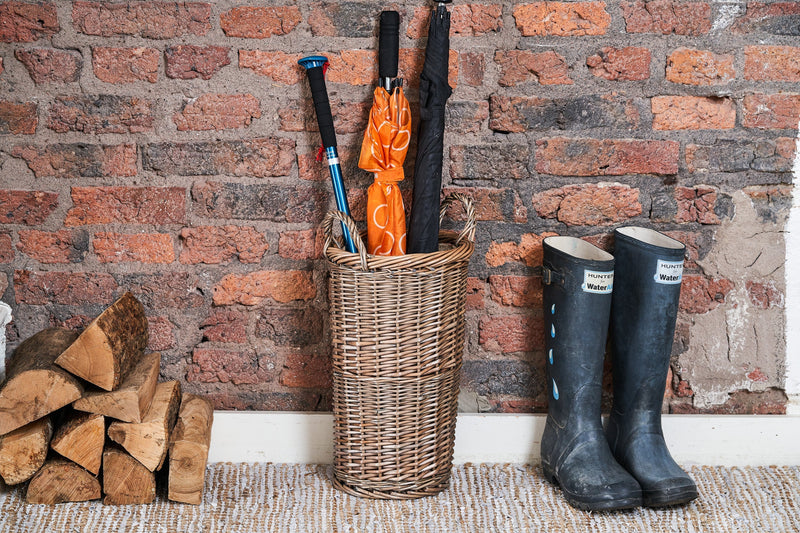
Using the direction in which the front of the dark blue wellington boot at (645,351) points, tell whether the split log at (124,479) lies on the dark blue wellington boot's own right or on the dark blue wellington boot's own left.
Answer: on the dark blue wellington boot's own right

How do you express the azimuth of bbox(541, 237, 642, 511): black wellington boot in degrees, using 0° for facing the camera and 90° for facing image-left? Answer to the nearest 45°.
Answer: approximately 315°

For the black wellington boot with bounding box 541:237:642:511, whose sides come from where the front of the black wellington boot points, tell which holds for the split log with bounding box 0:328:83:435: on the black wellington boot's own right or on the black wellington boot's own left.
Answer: on the black wellington boot's own right

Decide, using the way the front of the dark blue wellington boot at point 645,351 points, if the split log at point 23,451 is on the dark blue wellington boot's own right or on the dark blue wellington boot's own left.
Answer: on the dark blue wellington boot's own right

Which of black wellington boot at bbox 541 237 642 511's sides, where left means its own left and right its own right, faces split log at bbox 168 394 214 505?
right

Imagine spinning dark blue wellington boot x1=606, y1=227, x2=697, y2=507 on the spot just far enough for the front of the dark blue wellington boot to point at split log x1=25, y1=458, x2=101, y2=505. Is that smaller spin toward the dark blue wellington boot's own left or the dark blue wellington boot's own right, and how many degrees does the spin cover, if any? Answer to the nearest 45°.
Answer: approximately 90° to the dark blue wellington boot's own right
